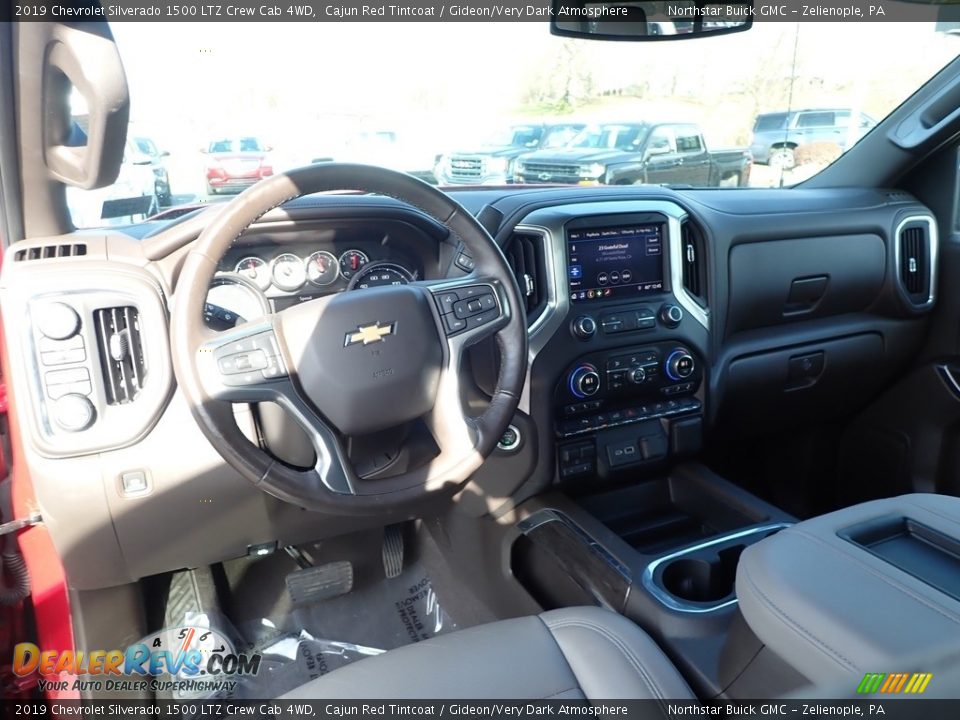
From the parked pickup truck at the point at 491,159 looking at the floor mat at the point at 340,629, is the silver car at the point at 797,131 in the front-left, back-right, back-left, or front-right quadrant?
back-left

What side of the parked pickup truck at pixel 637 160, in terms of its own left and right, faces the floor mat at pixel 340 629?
front

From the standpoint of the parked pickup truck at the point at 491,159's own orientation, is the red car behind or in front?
in front

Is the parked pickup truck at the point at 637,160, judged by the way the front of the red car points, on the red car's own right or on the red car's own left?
on the red car's own left

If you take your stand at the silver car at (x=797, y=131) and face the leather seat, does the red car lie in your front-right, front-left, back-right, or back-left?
front-right

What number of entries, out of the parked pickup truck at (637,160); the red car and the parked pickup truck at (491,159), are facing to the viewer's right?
0

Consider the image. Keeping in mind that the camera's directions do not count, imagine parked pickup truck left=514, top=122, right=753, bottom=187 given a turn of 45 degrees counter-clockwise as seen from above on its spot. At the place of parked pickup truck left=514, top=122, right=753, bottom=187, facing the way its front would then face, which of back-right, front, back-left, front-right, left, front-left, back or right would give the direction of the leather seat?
front

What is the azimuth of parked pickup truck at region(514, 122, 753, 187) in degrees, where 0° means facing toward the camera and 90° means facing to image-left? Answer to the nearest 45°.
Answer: approximately 45°

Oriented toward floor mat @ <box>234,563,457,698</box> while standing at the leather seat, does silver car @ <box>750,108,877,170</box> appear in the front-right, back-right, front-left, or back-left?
front-right

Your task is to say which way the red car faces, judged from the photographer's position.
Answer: facing the viewer

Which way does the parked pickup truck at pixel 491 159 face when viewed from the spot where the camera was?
facing the viewer and to the left of the viewer

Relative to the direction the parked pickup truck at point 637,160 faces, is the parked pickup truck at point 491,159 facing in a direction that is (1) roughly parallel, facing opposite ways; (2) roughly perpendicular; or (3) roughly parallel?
roughly parallel
